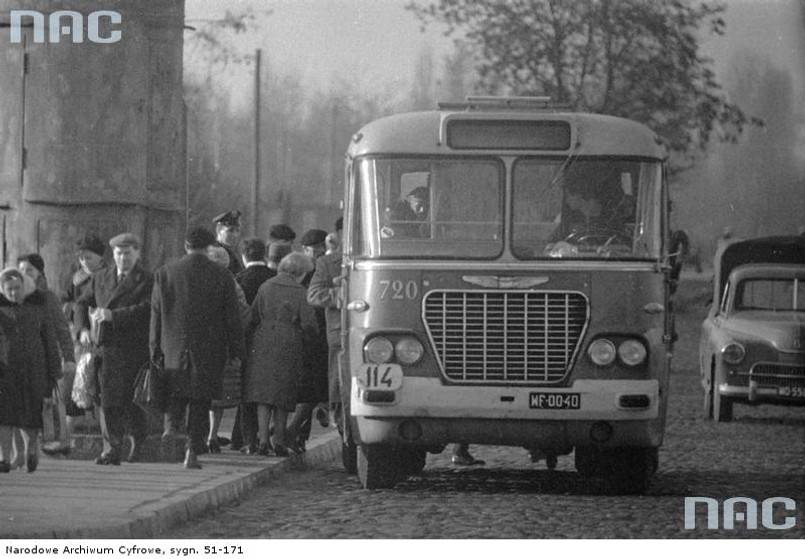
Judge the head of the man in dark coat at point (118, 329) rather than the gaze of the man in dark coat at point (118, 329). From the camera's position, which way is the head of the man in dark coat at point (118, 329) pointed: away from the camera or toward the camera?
toward the camera

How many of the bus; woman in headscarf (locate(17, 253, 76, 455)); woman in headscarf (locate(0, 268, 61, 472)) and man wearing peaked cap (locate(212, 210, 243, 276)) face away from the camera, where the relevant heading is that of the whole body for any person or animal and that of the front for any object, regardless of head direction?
0

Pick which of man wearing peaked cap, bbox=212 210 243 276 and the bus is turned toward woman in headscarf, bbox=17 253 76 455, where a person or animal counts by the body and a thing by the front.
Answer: the man wearing peaked cap

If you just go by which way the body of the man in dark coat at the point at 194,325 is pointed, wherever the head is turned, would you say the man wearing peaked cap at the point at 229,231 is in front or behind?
in front

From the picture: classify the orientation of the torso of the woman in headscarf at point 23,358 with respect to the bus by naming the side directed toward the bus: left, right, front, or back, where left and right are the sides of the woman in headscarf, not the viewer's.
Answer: left

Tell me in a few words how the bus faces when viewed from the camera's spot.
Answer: facing the viewer

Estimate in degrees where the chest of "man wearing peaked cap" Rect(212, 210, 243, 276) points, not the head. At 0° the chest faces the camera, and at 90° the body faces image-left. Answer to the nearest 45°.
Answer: approximately 45°

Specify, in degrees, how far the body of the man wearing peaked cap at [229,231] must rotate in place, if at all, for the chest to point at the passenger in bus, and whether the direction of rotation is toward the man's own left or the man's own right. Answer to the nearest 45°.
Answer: approximately 90° to the man's own left

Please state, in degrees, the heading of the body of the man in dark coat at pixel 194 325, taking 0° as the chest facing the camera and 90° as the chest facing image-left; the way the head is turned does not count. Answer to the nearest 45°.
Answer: approximately 180°

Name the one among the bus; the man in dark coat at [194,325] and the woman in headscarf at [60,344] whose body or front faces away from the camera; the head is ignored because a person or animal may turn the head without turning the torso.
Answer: the man in dark coat

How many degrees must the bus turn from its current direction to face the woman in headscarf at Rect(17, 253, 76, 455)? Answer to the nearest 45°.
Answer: approximately 90° to its right
